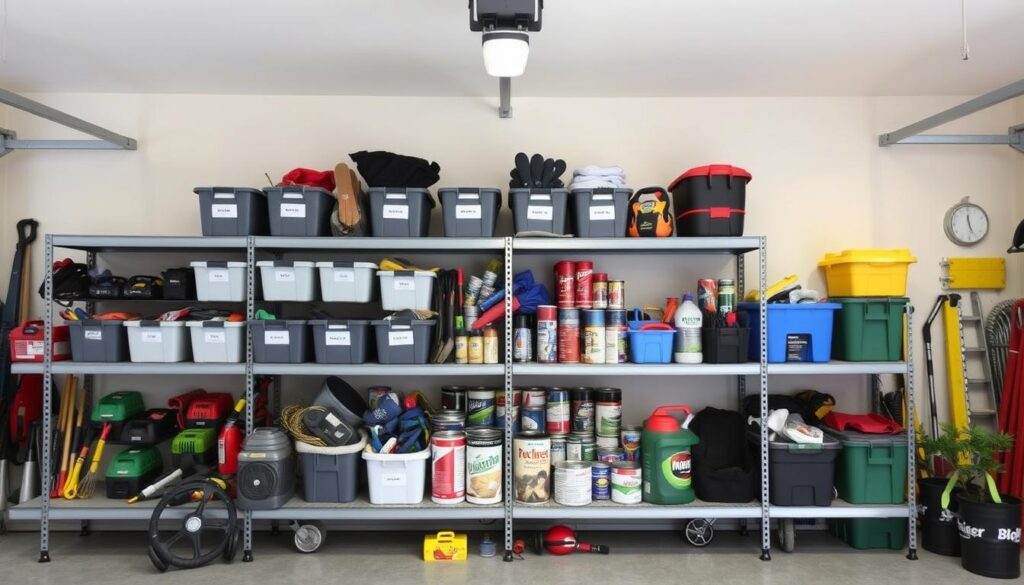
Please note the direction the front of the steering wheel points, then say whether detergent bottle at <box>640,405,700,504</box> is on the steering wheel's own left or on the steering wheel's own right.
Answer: on the steering wheel's own left

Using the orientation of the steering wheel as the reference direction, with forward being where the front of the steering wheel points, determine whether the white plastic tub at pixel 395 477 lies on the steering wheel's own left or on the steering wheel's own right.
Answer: on the steering wheel's own left

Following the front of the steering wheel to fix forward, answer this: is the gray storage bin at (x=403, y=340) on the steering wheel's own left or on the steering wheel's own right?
on the steering wheel's own left

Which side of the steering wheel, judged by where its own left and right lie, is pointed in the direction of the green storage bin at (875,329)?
left

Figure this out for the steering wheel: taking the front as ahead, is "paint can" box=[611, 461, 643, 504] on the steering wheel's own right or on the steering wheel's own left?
on the steering wheel's own left

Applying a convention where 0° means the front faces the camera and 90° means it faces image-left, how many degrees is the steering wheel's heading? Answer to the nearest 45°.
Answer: approximately 0°
